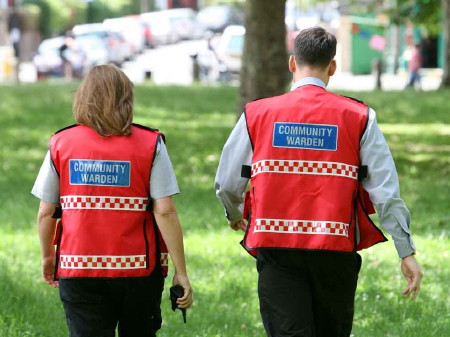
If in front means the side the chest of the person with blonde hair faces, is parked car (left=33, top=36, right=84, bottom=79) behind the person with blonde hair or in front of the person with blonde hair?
in front

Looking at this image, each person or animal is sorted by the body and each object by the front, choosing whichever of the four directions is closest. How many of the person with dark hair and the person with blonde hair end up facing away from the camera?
2

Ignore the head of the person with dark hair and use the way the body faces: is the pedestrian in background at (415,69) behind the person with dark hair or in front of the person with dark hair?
in front

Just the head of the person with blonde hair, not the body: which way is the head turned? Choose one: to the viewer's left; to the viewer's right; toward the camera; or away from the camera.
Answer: away from the camera

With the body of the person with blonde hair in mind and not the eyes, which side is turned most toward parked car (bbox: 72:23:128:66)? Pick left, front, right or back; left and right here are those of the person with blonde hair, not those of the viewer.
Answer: front

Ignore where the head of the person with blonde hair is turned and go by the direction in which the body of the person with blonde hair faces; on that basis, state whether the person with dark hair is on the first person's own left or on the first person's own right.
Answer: on the first person's own right

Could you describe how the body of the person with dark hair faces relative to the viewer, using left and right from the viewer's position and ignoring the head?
facing away from the viewer

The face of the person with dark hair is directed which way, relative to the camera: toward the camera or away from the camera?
away from the camera

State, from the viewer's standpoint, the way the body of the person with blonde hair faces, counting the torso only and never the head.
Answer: away from the camera

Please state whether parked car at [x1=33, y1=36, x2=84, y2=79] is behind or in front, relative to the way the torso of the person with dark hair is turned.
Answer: in front

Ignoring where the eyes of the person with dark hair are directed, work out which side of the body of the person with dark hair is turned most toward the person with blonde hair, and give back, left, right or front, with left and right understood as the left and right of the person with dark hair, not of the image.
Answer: left
